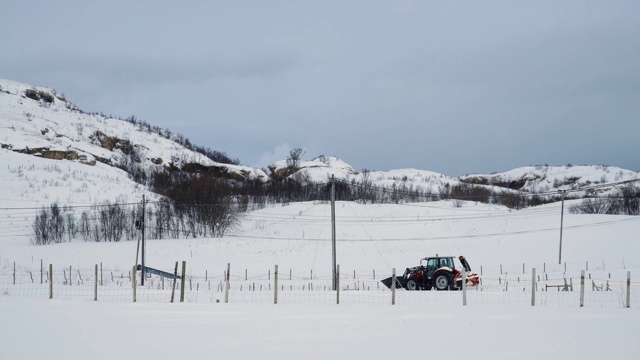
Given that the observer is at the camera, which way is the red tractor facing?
facing to the left of the viewer
